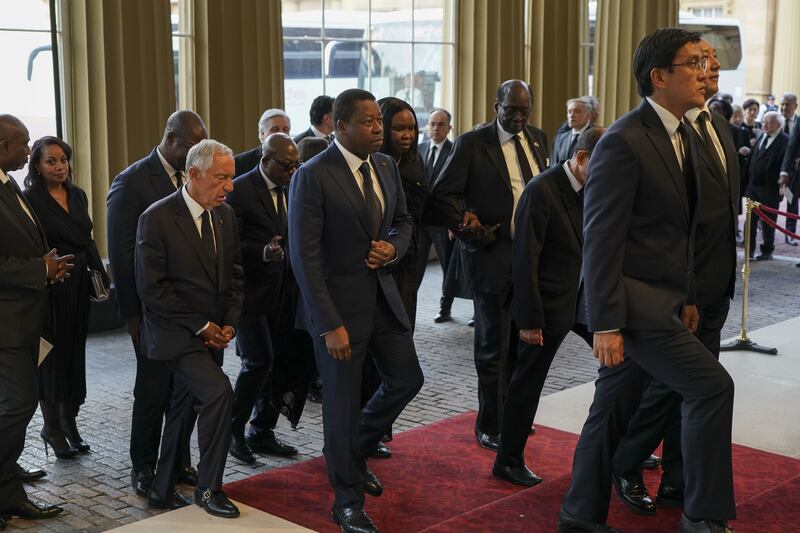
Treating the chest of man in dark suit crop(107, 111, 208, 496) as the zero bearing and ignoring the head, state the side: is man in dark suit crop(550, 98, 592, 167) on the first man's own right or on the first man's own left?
on the first man's own left

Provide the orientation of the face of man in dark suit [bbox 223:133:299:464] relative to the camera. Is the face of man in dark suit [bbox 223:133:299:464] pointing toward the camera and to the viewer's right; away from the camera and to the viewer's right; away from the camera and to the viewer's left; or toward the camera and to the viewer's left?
toward the camera and to the viewer's right

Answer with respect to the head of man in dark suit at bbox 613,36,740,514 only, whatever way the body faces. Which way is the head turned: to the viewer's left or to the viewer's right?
to the viewer's right

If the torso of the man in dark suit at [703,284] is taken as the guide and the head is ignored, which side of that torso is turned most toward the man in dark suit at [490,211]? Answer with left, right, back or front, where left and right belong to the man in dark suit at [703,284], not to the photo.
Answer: back

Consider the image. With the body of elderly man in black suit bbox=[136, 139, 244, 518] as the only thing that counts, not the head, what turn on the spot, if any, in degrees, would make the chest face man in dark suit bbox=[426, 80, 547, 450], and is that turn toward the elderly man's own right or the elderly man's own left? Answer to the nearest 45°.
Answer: approximately 90° to the elderly man's own left

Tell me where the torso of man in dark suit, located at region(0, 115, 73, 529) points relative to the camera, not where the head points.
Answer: to the viewer's right

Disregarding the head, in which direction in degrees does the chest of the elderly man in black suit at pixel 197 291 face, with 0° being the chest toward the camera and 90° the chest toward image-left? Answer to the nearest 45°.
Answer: approximately 315°

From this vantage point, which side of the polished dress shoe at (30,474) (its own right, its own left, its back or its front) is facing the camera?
right

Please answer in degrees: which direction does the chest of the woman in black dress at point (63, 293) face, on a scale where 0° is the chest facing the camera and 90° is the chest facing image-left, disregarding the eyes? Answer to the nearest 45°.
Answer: approximately 315°

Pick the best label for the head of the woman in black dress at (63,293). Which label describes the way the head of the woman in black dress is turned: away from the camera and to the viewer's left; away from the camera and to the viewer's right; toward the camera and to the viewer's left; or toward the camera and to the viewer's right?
toward the camera and to the viewer's right

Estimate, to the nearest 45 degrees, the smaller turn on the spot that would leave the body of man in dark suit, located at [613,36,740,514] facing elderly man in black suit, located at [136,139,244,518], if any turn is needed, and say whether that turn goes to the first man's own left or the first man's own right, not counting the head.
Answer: approximately 135° to the first man's own right

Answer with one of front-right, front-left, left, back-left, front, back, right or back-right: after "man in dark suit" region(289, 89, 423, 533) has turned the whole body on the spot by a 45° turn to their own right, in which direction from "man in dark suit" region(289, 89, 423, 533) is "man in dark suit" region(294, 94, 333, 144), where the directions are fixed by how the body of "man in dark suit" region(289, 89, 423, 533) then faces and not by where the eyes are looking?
back
